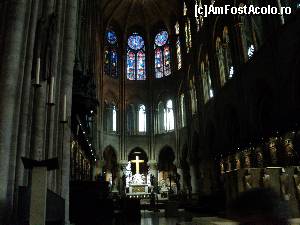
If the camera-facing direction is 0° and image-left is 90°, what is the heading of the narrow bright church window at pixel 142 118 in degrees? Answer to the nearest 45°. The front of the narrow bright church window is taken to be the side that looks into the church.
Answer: approximately 0°

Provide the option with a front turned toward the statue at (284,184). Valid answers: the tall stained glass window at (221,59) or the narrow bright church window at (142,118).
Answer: the narrow bright church window at (142,118)

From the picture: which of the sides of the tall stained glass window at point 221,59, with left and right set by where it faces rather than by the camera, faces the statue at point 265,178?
left

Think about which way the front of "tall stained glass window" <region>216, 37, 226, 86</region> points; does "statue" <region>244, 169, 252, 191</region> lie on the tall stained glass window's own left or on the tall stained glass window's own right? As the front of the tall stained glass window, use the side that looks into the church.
on the tall stained glass window's own left

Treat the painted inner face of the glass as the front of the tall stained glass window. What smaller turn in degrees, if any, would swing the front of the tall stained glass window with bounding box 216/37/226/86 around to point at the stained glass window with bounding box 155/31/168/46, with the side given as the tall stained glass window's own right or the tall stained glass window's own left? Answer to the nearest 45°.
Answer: approximately 45° to the tall stained glass window's own right

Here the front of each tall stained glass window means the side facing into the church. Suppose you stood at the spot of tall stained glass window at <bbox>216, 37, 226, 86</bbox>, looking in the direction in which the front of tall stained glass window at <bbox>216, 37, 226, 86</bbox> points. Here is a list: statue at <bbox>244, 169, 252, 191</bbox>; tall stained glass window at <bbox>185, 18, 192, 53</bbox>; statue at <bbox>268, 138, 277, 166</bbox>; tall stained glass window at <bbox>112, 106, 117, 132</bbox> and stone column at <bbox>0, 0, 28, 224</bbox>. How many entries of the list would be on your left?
3

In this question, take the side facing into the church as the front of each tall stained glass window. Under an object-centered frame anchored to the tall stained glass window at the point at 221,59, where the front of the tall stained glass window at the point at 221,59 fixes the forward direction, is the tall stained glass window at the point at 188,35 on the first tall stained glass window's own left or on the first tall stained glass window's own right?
on the first tall stained glass window's own right

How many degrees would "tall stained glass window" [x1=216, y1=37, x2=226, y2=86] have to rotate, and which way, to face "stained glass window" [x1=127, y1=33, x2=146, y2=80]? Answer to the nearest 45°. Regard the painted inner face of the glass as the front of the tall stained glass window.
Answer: approximately 45° to its right

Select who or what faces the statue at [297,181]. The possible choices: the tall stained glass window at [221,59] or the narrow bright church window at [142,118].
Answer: the narrow bright church window at [142,118]

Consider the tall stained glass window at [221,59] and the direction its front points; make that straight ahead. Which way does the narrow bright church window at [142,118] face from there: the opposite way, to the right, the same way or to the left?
to the left

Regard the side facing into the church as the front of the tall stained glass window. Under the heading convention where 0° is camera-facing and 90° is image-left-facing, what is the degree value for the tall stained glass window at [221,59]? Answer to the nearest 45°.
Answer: approximately 90°
